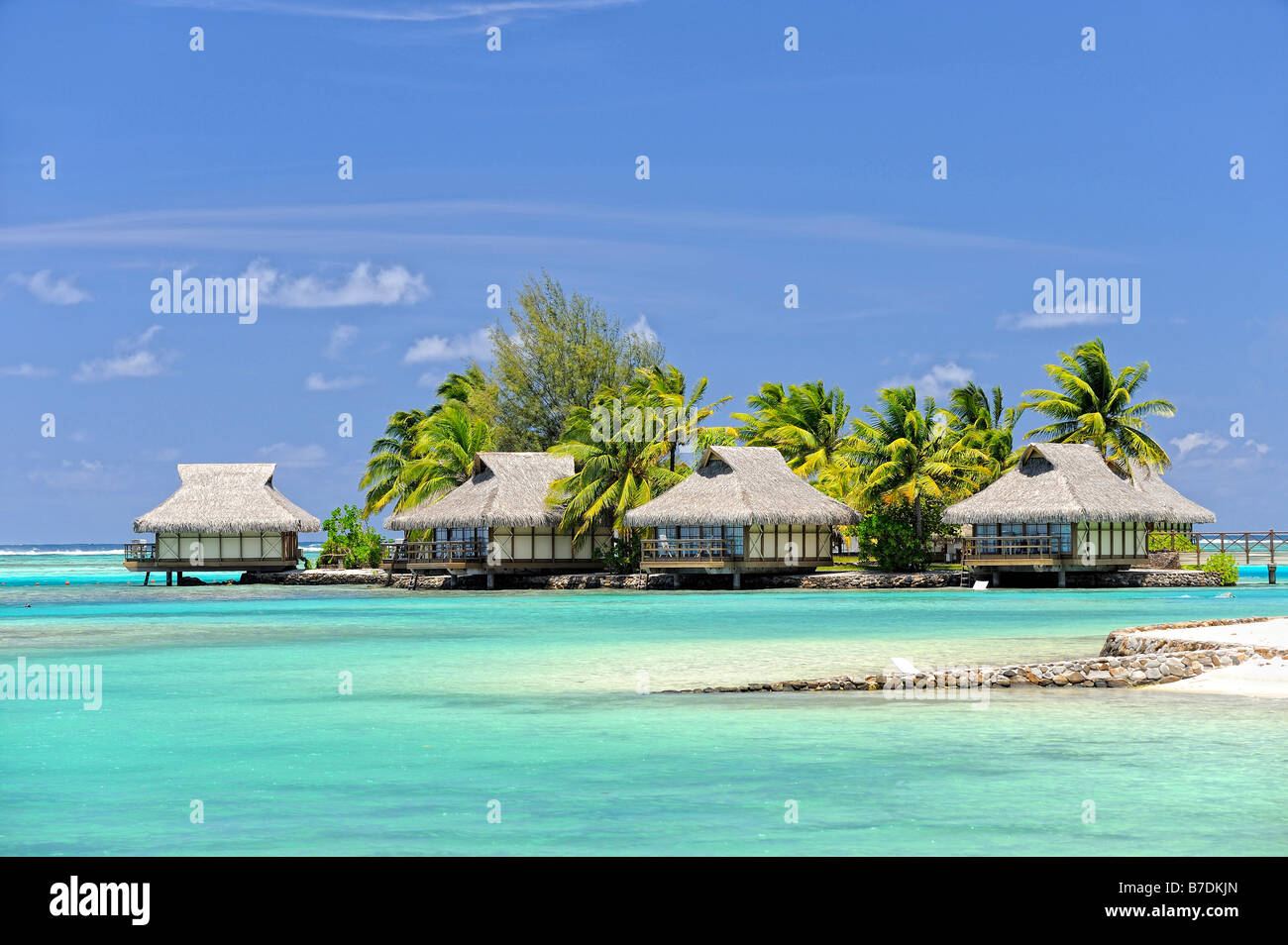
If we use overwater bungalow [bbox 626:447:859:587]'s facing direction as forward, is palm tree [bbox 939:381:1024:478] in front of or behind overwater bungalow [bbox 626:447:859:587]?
behind

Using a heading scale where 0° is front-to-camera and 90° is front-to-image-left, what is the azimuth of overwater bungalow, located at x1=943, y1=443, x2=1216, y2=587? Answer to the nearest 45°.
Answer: approximately 45°

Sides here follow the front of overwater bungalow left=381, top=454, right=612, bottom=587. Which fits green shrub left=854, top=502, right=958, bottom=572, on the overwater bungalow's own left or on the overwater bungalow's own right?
on the overwater bungalow's own left

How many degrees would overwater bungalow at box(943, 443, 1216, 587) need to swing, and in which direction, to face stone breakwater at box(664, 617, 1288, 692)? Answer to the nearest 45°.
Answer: approximately 45° to its left

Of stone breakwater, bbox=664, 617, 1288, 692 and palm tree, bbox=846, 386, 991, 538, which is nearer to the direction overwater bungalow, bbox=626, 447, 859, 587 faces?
the stone breakwater

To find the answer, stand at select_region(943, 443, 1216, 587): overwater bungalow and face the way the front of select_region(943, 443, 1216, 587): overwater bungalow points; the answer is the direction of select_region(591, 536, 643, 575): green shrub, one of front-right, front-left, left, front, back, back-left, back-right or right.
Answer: front-right

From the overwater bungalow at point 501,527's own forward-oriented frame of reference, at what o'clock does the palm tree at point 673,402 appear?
The palm tree is roughly at 8 o'clock from the overwater bungalow.

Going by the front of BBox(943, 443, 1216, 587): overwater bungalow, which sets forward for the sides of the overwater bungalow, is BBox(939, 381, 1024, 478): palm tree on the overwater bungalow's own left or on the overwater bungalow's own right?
on the overwater bungalow's own right

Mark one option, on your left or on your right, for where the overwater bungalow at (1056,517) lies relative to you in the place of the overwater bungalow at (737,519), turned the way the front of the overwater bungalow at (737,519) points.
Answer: on your left

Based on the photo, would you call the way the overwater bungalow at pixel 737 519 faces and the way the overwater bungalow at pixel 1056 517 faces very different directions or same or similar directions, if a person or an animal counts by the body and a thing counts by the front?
same or similar directions

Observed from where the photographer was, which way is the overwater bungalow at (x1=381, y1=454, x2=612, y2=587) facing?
facing the viewer and to the left of the viewer

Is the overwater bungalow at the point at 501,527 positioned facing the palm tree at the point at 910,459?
no

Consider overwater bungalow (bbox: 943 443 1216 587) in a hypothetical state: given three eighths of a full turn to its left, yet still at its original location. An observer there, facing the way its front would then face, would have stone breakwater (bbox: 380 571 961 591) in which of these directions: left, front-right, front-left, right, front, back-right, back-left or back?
back

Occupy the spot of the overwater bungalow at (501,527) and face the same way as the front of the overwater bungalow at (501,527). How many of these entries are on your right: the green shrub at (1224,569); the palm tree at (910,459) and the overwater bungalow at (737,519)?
0

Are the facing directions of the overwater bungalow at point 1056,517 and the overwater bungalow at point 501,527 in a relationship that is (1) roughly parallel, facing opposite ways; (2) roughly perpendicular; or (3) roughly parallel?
roughly parallel
